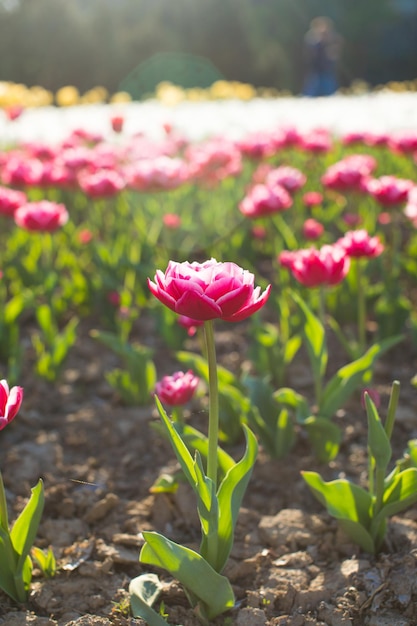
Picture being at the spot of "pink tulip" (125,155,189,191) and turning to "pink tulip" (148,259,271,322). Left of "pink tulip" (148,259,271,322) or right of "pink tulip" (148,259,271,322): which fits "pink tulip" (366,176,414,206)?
left

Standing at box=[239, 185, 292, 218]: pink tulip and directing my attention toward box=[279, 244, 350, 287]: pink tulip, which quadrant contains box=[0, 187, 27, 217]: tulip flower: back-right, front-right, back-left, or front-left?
back-right
